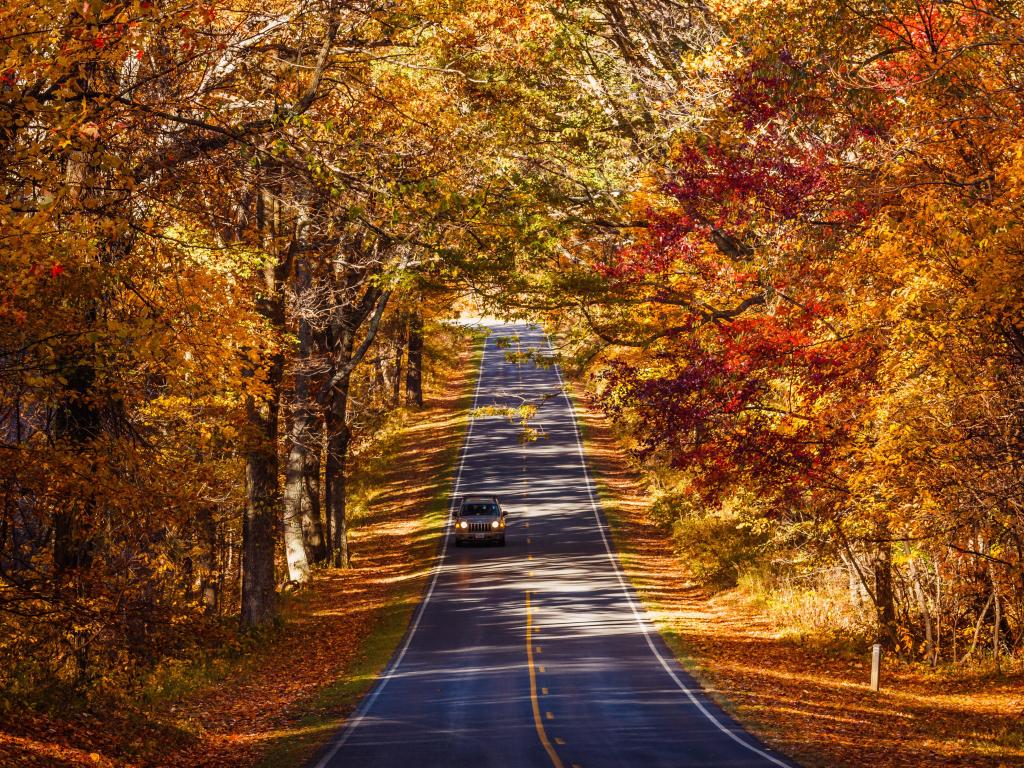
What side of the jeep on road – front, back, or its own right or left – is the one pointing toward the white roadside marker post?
front

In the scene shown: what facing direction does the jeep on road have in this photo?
toward the camera
